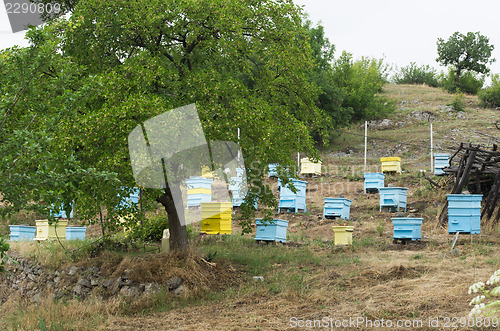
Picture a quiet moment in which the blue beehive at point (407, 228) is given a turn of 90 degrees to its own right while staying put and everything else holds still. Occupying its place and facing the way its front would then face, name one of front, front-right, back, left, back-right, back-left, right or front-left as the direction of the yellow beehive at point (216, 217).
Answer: front

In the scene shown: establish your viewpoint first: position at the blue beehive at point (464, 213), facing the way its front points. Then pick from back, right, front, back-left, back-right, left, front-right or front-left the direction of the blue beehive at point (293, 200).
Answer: back-right

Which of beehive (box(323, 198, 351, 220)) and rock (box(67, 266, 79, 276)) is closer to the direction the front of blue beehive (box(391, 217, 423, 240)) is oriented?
the rock

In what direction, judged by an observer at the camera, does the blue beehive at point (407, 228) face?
facing the viewer

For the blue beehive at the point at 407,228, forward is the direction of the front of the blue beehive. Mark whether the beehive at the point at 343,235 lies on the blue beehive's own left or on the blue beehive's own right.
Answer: on the blue beehive's own right

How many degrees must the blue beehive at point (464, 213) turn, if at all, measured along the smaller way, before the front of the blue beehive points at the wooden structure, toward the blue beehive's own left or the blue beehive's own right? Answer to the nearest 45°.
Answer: approximately 180°

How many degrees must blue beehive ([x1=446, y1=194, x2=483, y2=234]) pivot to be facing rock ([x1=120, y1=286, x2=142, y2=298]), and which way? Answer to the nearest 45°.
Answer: approximately 45° to its right

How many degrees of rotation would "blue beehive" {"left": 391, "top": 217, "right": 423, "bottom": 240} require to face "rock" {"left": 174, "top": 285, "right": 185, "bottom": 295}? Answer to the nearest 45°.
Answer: approximately 45° to its right

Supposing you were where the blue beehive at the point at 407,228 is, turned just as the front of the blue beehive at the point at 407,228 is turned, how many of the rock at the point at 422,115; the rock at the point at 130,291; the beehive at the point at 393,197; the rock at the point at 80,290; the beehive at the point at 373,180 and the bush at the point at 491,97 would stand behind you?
4

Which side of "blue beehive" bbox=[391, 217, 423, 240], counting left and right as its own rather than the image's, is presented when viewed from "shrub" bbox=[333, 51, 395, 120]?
back

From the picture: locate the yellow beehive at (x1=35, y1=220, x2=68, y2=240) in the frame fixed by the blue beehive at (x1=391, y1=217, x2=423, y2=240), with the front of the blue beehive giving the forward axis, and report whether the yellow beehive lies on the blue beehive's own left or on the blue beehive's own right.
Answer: on the blue beehive's own right

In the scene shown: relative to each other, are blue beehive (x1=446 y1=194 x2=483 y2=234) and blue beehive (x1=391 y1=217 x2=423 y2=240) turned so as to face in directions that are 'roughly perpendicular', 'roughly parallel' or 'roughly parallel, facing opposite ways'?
roughly parallel

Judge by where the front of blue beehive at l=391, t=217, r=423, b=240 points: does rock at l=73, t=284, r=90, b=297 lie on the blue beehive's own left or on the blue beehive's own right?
on the blue beehive's own right

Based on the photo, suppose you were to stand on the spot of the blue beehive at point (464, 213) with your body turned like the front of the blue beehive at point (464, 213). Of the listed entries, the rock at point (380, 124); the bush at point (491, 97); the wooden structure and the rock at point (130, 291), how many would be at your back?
3

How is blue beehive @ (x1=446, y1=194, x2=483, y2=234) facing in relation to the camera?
toward the camera

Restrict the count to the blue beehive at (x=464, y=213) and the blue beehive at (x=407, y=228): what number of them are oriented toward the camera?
2

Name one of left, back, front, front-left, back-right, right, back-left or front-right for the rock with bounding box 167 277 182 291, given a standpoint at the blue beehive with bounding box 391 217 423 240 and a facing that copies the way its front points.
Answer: front-right
